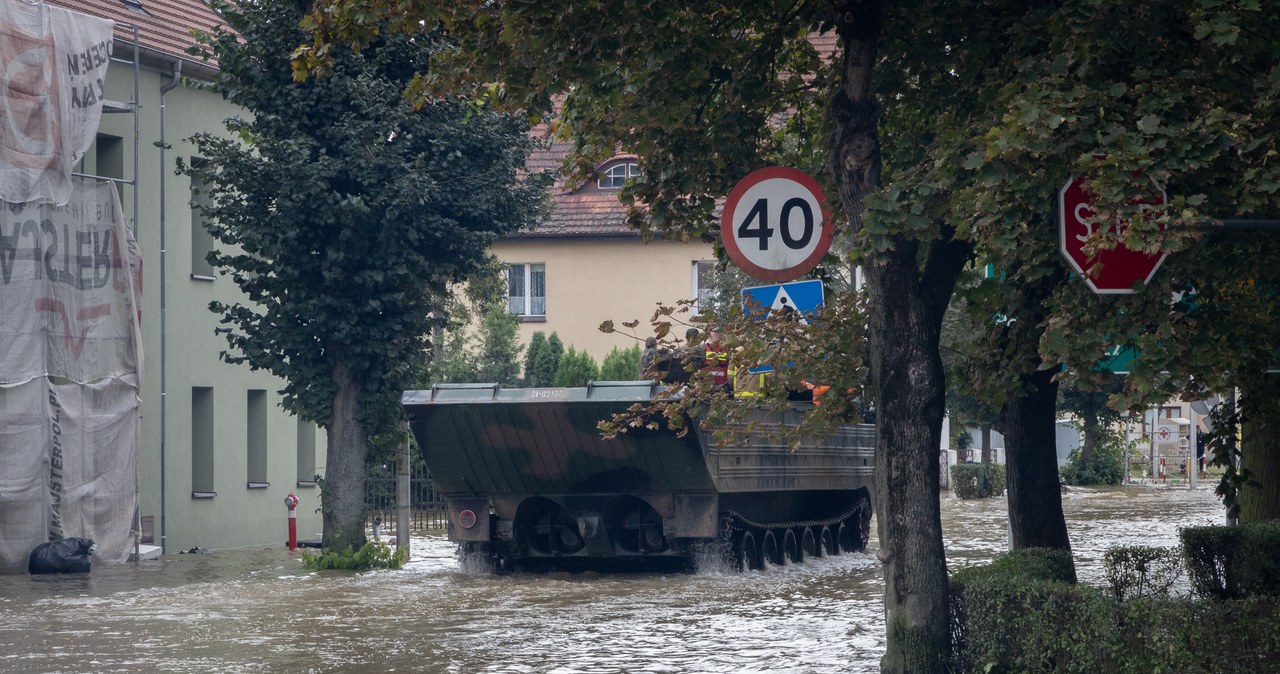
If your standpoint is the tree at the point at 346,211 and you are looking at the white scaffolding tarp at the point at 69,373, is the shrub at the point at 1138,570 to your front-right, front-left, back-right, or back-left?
back-left

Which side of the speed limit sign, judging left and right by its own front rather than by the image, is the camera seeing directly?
front

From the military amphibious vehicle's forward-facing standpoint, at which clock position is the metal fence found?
The metal fence is roughly at 10 o'clock from the military amphibious vehicle.

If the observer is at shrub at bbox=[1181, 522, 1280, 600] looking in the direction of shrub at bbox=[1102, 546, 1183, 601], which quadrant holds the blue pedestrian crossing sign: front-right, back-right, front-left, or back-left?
front-right

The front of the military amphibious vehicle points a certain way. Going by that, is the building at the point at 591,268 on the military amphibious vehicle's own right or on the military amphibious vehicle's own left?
on the military amphibious vehicle's own left

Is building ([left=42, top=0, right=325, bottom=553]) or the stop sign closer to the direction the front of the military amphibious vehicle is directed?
the building

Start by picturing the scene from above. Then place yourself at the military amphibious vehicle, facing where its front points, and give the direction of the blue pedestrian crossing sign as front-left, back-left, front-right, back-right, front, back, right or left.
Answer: back-right

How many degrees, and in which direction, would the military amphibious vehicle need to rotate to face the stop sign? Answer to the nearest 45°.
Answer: approximately 135° to its right

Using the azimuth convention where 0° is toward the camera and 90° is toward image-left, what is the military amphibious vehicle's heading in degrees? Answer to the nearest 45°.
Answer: approximately 225°

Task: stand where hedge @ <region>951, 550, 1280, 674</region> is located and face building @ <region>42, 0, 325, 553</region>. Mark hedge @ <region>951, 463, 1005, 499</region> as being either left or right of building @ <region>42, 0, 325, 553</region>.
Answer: right

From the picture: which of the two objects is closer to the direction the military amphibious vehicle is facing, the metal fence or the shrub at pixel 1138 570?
the metal fence

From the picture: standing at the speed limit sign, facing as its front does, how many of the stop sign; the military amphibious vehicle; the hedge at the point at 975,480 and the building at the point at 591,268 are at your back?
3

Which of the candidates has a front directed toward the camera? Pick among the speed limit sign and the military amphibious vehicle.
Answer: the speed limit sign

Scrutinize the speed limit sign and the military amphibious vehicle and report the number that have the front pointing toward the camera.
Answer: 1
